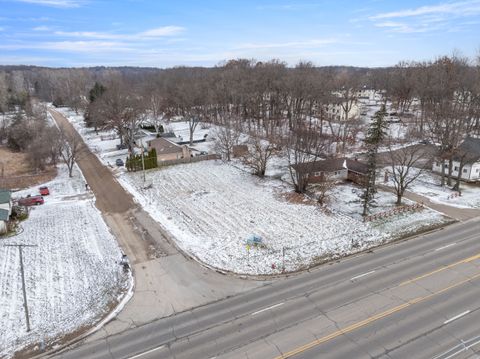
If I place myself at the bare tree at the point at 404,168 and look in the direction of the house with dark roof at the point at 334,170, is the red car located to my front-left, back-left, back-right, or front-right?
front-left

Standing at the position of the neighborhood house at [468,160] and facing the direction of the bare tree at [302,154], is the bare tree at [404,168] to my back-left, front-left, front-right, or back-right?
front-left
